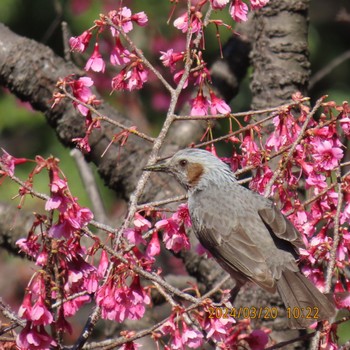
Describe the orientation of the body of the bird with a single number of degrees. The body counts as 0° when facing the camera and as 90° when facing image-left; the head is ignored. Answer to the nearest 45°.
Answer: approximately 135°

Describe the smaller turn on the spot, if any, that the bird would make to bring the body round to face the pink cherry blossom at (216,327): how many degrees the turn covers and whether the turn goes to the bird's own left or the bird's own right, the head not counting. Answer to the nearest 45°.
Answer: approximately 135° to the bird's own left

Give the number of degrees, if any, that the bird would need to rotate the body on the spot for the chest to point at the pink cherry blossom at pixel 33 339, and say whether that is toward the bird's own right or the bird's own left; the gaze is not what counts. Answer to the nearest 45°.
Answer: approximately 90° to the bird's own left

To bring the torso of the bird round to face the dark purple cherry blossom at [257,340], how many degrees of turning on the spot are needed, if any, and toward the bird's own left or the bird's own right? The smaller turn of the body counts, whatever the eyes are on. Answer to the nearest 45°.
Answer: approximately 135° to the bird's own left
